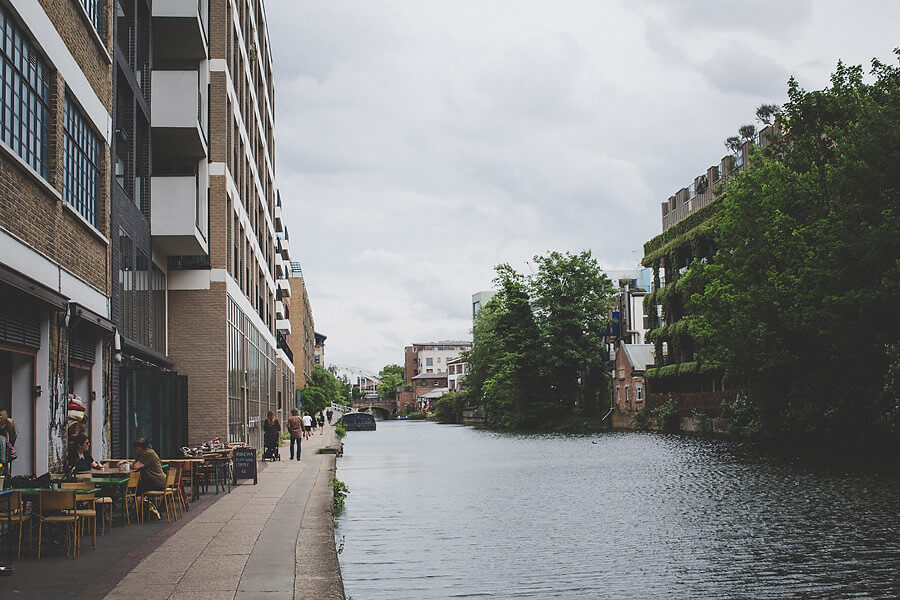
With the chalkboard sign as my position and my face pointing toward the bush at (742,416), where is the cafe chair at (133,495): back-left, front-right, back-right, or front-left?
back-right

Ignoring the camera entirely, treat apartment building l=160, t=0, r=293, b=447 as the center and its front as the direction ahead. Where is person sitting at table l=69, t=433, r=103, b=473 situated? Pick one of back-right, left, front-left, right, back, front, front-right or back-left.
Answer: right

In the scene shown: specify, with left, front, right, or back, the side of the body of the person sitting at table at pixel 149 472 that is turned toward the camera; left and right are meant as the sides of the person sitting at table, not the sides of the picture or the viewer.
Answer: left

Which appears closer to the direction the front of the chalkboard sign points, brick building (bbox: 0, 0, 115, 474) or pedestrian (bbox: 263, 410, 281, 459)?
the brick building

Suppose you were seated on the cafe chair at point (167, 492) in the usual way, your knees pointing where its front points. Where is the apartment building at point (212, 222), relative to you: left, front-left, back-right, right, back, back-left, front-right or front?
right

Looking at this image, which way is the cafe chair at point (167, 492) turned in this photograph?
to the viewer's left

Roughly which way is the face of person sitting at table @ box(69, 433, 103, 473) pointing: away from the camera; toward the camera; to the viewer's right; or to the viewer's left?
to the viewer's right

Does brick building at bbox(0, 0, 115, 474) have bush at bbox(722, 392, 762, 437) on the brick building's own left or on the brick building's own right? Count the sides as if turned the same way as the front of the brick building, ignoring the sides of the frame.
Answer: on the brick building's own left

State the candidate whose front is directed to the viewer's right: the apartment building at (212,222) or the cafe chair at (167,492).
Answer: the apartment building

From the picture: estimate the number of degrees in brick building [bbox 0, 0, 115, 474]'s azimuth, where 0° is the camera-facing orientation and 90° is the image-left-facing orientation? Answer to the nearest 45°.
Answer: approximately 315°

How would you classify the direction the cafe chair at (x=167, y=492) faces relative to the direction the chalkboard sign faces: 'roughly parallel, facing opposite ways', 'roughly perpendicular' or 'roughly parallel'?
roughly perpendicular
